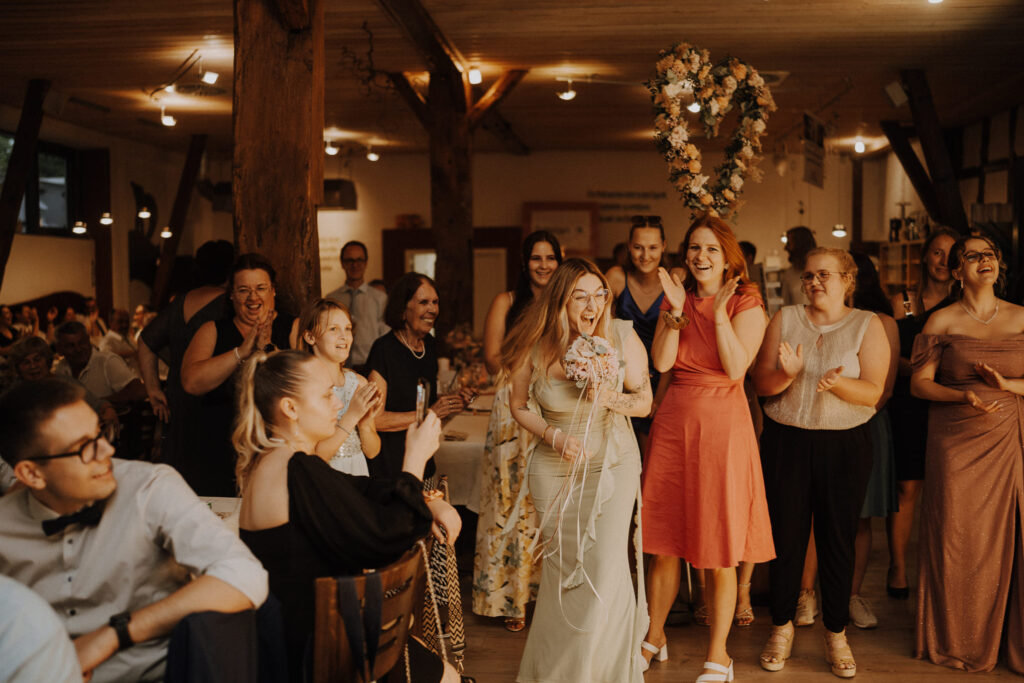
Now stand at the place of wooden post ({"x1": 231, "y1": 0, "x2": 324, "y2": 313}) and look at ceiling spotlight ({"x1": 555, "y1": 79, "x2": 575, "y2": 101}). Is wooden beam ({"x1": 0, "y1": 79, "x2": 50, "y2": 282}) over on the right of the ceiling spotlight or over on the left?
left

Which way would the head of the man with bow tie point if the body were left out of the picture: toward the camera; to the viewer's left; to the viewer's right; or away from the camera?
to the viewer's right

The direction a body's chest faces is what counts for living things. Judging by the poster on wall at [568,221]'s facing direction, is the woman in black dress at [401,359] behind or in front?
in front

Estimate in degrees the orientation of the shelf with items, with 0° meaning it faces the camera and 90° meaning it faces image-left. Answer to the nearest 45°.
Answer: approximately 0°

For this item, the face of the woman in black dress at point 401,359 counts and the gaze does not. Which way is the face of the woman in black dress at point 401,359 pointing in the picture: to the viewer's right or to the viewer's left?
to the viewer's right

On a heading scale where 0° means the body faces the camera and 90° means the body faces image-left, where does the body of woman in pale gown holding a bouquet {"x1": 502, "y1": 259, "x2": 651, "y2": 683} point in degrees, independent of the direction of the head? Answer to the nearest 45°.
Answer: approximately 0°

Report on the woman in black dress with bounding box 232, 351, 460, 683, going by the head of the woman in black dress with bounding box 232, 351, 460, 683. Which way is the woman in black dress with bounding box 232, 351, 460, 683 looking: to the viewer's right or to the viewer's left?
to the viewer's right

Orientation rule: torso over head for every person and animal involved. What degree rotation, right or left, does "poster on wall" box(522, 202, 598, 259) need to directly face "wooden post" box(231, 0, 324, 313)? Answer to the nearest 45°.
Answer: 0° — it already faces it
